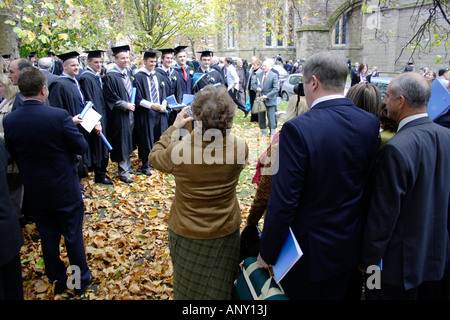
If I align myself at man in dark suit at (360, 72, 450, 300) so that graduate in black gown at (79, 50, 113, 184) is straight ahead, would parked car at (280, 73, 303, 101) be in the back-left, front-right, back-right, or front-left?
front-right

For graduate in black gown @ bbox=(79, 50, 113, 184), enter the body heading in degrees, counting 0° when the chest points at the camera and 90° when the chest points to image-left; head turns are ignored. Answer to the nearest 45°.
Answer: approximately 315°

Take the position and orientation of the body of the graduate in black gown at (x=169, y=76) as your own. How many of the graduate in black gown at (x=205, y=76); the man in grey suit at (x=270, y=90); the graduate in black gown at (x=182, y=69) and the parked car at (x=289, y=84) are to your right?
0

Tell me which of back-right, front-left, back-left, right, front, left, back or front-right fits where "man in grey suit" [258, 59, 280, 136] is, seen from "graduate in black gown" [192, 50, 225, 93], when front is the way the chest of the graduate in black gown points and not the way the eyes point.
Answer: left

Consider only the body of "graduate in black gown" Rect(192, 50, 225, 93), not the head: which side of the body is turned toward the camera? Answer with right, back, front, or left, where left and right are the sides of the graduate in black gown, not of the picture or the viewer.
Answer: front

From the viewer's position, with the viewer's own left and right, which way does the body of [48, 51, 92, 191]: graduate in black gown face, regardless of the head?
facing the viewer and to the right of the viewer

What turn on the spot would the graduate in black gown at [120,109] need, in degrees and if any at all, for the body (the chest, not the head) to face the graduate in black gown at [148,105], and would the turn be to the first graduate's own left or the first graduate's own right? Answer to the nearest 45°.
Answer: approximately 90° to the first graduate's own left

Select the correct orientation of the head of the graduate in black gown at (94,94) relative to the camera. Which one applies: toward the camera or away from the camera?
toward the camera

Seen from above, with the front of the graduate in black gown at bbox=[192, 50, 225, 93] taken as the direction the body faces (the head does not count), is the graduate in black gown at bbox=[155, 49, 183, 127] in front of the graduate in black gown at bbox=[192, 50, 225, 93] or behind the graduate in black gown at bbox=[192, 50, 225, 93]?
in front

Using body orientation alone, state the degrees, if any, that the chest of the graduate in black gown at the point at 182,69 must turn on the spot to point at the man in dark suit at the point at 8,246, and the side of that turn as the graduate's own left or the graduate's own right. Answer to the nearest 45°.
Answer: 0° — they already face them

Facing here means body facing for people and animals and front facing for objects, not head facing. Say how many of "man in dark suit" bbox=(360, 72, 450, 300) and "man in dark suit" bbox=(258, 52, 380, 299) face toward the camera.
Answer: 0

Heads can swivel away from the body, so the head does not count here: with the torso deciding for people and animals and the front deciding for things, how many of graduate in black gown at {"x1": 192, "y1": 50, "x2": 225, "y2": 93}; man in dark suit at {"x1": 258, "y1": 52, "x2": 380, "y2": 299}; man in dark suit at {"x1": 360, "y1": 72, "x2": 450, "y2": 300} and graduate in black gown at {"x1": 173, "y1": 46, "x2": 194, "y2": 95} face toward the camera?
2

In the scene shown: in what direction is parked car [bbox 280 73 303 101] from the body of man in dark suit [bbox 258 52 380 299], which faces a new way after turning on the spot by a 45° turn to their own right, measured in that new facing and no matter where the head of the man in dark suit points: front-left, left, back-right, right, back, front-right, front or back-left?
front

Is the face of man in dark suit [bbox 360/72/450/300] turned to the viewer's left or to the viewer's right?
to the viewer's left

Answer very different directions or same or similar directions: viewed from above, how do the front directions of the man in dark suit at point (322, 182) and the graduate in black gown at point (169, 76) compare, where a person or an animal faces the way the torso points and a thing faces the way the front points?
very different directions

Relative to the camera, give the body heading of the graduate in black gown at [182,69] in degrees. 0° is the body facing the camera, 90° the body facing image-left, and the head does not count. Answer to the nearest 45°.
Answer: approximately 0°

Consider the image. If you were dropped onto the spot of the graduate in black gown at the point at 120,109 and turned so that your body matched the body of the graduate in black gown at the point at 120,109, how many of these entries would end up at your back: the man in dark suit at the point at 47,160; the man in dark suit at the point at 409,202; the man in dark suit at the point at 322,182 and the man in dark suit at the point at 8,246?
0

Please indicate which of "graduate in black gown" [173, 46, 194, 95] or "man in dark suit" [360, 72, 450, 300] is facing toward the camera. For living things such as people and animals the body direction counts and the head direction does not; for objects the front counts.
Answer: the graduate in black gown

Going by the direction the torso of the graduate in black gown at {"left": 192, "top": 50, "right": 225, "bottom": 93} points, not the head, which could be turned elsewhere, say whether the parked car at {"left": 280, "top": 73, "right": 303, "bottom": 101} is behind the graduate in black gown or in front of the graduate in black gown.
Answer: behind
